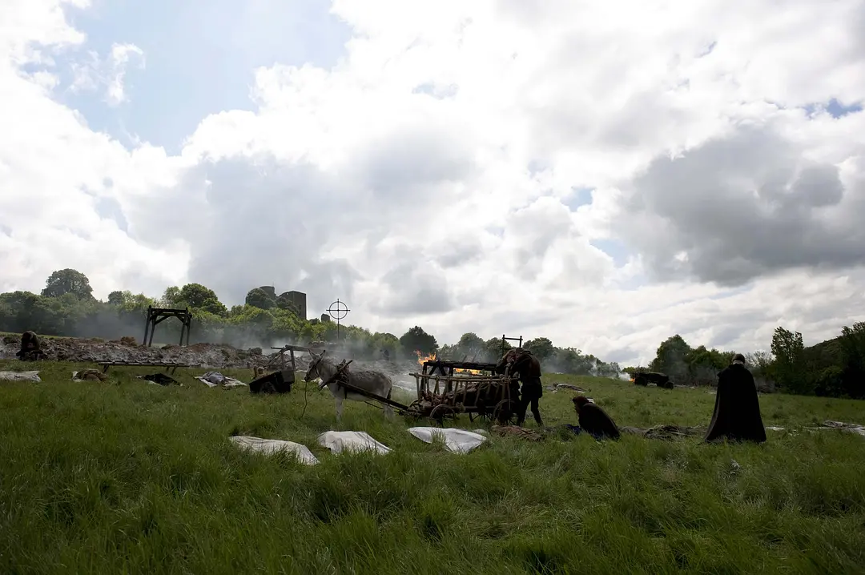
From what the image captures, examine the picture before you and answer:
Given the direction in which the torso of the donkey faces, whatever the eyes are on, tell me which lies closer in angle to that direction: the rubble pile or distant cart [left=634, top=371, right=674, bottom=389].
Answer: the rubble pile

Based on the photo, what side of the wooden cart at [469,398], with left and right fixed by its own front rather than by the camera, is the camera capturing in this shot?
left

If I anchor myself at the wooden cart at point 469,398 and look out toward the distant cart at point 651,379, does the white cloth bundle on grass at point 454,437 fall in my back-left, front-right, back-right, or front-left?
back-right

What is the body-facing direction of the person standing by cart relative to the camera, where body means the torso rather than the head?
to the viewer's left

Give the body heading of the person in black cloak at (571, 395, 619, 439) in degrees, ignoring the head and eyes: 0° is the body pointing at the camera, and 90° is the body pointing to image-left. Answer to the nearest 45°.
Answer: approximately 90°

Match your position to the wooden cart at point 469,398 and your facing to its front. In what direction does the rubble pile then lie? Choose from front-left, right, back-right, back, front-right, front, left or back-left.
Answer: front-right

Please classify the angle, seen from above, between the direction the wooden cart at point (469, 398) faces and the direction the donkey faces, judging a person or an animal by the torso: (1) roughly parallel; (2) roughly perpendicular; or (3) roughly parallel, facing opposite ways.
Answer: roughly parallel

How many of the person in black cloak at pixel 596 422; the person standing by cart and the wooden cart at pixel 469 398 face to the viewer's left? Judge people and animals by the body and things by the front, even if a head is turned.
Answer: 3

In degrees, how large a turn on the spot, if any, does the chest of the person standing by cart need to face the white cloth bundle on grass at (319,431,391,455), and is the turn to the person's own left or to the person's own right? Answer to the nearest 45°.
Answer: approximately 45° to the person's own left

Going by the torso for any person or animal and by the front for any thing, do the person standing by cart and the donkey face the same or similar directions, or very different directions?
same or similar directions

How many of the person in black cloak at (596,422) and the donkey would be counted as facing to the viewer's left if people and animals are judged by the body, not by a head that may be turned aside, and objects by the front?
2
